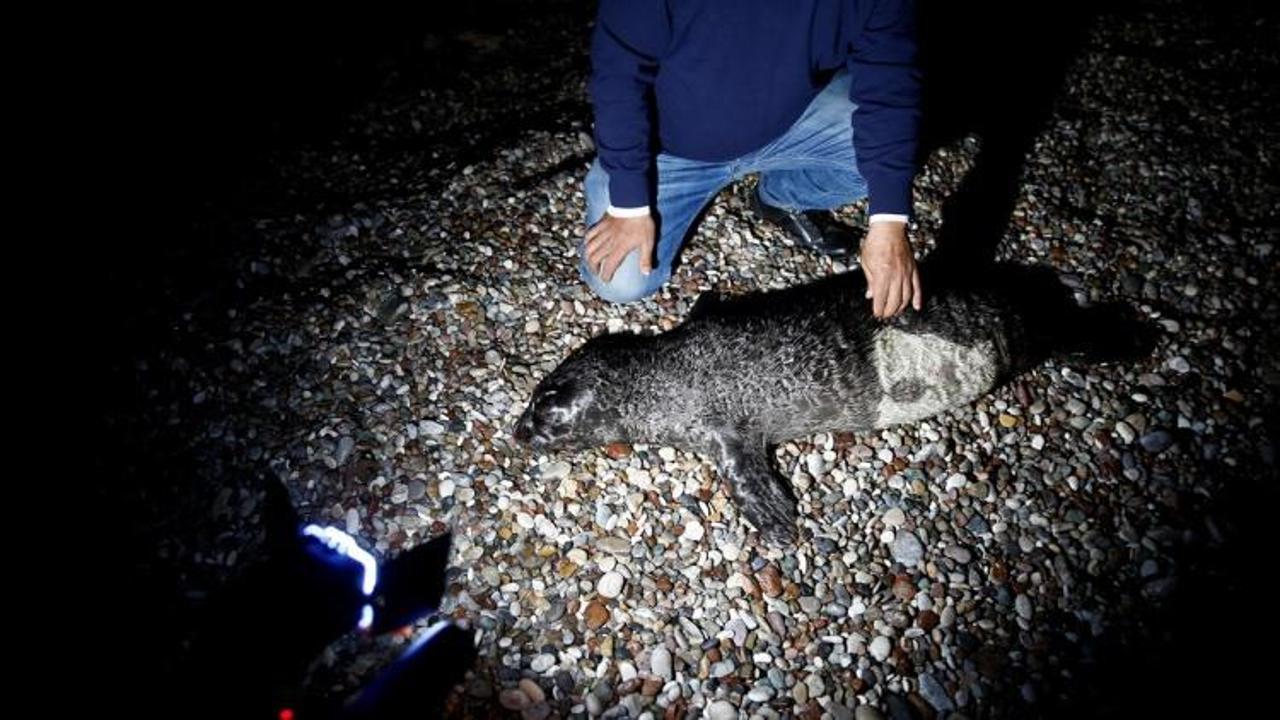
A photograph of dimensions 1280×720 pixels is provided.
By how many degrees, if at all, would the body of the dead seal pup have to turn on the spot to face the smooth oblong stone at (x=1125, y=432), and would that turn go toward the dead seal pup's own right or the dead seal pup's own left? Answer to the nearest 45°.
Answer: approximately 180°

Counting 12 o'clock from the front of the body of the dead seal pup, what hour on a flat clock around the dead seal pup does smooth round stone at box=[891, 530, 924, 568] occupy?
The smooth round stone is roughly at 7 o'clock from the dead seal pup.

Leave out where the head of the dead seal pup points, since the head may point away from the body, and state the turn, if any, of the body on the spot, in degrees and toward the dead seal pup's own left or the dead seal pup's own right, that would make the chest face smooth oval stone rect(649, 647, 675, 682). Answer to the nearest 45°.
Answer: approximately 90° to the dead seal pup's own left

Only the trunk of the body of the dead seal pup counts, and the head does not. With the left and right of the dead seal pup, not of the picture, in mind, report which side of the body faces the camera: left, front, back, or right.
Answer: left

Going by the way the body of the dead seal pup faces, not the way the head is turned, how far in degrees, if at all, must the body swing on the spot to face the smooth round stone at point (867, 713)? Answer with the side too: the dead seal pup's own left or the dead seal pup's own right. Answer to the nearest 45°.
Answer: approximately 135° to the dead seal pup's own left

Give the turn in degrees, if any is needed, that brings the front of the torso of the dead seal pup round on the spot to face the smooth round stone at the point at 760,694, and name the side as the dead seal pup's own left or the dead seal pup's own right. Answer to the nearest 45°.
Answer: approximately 90° to the dead seal pup's own left

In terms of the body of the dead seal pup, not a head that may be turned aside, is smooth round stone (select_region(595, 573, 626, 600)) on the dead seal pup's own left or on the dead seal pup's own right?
on the dead seal pup's own left

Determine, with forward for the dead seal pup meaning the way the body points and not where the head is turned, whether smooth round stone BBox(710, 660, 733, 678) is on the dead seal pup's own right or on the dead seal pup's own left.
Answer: on the dead seal pup's own left
